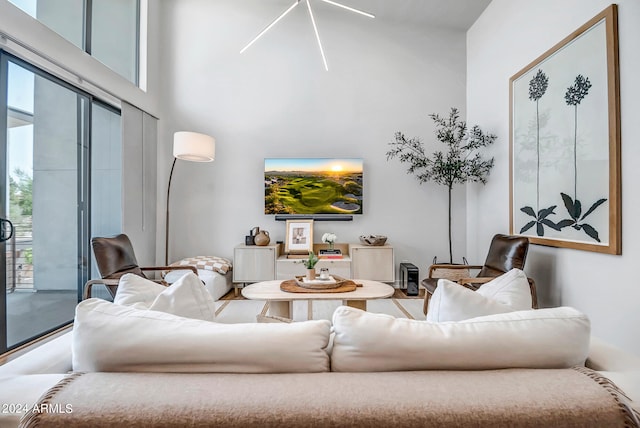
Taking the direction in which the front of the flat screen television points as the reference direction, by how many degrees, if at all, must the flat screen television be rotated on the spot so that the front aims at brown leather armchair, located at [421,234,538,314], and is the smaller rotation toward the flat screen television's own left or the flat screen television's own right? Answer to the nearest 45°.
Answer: approximately 45° to the flat screen television's own left

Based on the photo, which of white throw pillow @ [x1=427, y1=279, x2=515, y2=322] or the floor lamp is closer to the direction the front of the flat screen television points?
the white throw pillow

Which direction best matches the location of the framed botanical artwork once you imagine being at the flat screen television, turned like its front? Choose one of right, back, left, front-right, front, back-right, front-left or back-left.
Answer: front-left

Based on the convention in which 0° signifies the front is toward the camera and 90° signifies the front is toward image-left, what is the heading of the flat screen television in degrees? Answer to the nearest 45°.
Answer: approximately 0°

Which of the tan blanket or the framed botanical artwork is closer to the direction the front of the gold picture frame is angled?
the tan blanket

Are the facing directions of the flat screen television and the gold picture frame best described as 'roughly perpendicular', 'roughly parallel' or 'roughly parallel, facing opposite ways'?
roughly parallel

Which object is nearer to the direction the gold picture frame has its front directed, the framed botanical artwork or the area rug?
the area rug

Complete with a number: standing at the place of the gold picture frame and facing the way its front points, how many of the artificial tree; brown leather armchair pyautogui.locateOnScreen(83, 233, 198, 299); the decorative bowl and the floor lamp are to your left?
2

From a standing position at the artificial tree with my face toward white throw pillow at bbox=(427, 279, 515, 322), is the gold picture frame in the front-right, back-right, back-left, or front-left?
front-right

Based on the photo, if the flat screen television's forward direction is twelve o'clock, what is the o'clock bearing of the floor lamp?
The floor lamp is roughly at 2 o'clock from the flat screen television.

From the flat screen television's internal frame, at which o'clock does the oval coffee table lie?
The oval coffee table is roughly at 12 o'clock from the flat screen television.

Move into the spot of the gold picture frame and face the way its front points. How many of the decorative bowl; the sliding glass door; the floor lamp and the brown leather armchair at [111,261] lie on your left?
1

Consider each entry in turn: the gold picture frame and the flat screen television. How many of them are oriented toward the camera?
2

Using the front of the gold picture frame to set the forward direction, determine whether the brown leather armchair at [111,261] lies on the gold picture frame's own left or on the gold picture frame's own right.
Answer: on the gold picture frame's own right

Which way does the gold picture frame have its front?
toward the camera

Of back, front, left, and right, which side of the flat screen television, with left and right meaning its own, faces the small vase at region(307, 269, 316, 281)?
front

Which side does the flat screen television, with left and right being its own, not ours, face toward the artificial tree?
left

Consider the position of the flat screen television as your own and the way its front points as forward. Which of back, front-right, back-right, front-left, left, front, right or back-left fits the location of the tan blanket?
front
